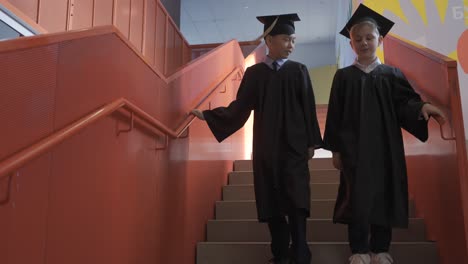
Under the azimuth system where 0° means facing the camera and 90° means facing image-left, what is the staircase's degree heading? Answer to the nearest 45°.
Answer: approximately 0°

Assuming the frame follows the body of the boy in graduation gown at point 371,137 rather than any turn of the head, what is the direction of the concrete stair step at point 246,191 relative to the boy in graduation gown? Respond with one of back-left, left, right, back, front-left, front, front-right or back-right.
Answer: back-right

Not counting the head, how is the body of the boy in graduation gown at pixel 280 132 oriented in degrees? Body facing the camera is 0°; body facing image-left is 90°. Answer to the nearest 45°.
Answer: approximately 0°

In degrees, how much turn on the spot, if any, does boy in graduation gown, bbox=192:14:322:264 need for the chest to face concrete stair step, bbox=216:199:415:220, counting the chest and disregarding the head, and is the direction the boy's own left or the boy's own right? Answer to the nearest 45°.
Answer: approximately 180°

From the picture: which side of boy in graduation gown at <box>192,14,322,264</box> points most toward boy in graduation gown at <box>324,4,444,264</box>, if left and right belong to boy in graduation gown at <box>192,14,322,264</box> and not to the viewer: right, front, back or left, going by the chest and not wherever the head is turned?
left

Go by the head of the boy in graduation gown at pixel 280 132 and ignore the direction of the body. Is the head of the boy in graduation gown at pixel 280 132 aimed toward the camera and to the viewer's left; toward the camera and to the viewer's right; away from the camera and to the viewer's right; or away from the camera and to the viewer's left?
toward the camera and to the viewer's right

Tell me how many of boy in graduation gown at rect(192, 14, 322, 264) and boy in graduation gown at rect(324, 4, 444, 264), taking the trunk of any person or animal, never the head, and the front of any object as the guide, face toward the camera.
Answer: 2

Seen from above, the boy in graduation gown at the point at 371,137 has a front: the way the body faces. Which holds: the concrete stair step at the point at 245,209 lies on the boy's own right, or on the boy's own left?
on the boy's own right
